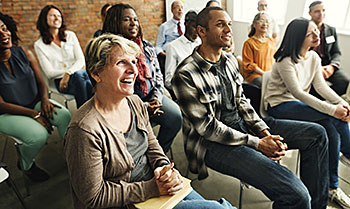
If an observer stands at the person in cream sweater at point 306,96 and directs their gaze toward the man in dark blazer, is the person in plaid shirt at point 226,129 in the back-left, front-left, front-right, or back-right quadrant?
back-left

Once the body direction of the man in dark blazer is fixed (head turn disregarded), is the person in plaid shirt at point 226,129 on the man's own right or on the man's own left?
on the man's own right

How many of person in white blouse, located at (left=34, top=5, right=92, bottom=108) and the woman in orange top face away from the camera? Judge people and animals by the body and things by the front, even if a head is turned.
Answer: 0

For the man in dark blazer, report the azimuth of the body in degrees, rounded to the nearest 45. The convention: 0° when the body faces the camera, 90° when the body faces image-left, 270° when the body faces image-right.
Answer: approximately 315°

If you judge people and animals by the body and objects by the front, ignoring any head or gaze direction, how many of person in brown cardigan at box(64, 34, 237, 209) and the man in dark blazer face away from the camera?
0

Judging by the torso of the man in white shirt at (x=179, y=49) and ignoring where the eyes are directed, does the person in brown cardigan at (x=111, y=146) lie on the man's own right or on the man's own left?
on the man's own right

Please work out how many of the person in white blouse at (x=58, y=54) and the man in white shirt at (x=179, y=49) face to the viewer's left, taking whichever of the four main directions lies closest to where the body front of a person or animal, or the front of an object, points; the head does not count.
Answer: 0

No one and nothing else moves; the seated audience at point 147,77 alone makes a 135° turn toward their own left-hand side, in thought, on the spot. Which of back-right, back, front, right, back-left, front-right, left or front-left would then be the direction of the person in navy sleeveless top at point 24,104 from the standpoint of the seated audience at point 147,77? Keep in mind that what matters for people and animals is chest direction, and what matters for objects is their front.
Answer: left

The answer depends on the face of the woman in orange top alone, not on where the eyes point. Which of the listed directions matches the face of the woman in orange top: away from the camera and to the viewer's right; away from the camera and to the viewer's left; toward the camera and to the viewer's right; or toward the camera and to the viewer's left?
toward the camera and to the viewer's right

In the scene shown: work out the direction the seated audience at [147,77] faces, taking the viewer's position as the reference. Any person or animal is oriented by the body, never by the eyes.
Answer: facing the viewer and to the right of the viewer

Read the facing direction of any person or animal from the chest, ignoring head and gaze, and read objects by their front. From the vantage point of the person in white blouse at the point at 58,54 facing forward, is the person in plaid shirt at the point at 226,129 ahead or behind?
ahead

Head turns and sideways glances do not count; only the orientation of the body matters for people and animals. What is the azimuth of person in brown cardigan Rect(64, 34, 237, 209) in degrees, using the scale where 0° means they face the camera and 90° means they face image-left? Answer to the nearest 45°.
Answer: approximately 315°

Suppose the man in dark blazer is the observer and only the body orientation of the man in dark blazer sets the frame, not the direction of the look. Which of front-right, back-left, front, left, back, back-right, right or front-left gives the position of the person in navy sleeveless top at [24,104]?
right
